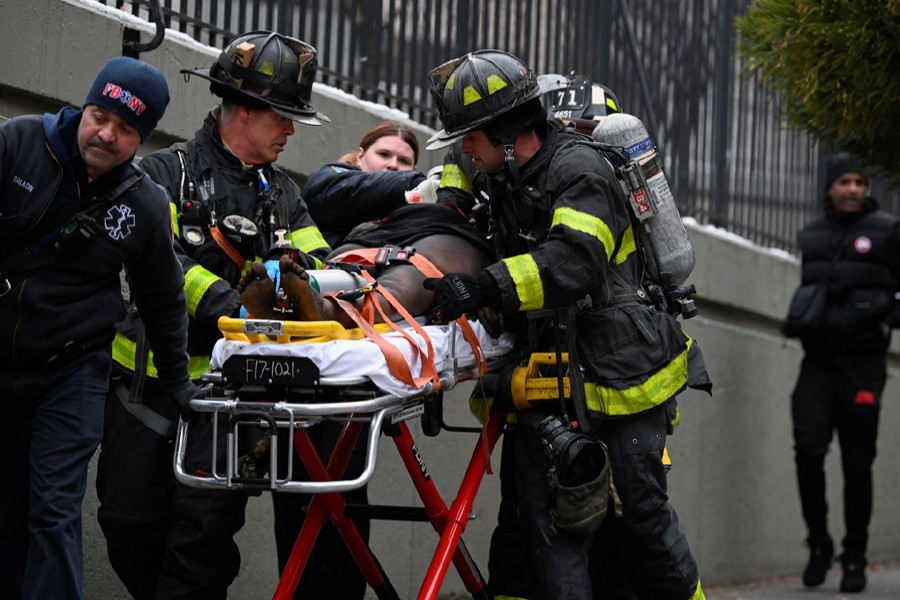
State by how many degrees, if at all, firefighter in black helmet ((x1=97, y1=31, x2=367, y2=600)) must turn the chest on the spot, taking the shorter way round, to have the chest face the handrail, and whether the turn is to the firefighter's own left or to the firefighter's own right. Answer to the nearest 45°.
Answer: approximately 135° to the firefighter's own left

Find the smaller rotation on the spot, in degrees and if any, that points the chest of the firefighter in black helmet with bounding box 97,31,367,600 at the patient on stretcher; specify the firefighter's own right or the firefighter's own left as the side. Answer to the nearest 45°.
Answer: approximately 45° to the firefighter's own left

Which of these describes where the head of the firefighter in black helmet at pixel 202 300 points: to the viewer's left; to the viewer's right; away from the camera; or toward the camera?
to the viewer's right

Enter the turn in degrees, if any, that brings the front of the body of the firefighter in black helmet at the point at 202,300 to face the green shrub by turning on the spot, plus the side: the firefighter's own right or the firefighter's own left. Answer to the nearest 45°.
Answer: approximately 90° to the firefighter's own left

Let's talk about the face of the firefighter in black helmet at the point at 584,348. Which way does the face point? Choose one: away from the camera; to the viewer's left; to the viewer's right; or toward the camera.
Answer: to the viewer's left

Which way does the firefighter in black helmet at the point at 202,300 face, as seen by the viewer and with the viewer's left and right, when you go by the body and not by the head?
facing the viewer and to the right of the viewer

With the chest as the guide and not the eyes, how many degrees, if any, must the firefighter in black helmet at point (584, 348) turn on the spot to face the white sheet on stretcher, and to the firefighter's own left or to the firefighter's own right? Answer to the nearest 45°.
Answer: approximately 45° to the firefighter's own left

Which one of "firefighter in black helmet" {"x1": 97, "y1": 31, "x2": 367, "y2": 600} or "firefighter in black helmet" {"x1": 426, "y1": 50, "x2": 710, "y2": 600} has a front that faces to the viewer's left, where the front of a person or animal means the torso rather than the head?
"firefighter in black helmet" {"x1": 426, "y1": 50, "x2": 710, "y2": 600}

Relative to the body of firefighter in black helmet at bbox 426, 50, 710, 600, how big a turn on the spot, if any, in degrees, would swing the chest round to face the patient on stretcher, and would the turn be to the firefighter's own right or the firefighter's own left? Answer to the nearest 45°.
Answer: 0° — they already face them

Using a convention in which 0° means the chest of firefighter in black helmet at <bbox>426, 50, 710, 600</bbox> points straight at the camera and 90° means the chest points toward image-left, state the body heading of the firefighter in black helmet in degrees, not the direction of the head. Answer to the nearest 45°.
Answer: approximately 90°

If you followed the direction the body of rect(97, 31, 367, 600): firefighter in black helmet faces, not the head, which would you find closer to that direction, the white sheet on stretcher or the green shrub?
the white sheet on stretcher

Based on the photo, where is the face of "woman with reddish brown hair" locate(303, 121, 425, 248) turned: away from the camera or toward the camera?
toward the camera

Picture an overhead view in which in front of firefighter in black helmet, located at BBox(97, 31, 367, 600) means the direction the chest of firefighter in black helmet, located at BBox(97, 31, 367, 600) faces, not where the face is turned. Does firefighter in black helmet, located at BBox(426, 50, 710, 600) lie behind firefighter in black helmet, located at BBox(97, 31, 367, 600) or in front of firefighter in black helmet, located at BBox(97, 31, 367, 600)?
in front

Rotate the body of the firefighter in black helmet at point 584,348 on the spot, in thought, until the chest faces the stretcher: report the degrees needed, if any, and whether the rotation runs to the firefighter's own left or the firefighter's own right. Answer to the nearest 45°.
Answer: approximately 45° to the firefighter's own left

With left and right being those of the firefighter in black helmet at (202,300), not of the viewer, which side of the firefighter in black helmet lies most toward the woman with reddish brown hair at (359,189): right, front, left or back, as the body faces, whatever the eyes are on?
left

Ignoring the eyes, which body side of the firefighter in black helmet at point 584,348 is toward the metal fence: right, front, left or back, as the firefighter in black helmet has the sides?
right
